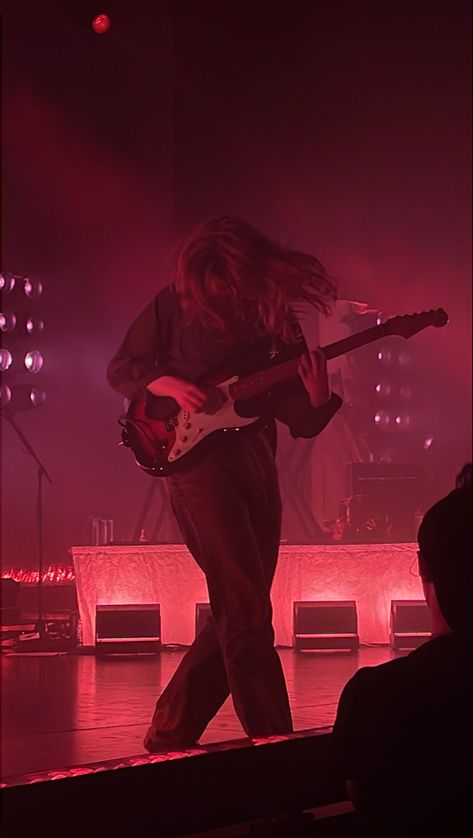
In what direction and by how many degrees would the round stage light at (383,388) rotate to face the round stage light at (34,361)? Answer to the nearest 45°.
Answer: approximately 45° to its right

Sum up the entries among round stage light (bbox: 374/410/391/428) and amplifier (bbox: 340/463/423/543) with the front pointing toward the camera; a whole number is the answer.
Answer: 2

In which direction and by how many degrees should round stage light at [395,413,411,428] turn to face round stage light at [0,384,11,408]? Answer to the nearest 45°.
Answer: approximately 45° to its right

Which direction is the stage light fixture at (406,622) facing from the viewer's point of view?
away from the camera
